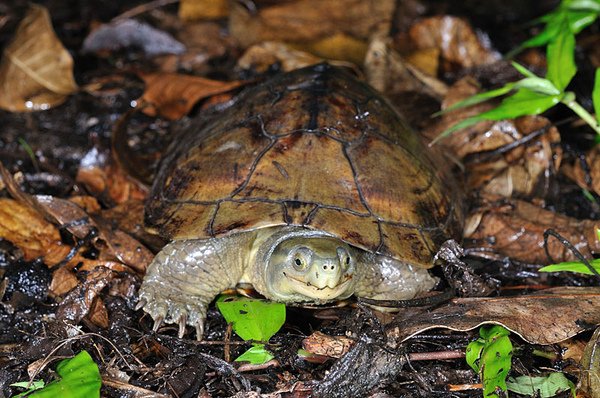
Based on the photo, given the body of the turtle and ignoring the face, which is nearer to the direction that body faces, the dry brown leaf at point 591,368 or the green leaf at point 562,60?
the dry brown leaf

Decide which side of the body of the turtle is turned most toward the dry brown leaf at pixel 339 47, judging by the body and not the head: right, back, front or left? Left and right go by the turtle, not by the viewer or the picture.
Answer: back

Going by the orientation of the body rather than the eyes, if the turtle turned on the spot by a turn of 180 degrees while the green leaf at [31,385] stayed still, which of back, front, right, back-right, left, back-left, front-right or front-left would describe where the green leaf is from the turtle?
back-left

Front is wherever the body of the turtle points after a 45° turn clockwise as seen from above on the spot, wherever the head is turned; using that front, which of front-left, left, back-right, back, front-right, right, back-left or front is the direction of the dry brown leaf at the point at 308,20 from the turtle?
back-right

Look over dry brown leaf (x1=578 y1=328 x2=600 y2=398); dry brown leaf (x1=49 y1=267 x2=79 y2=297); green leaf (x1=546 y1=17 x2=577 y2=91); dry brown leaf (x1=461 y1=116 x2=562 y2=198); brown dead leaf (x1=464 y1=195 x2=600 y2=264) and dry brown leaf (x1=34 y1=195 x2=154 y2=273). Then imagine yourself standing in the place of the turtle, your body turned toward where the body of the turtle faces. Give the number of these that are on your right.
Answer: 2

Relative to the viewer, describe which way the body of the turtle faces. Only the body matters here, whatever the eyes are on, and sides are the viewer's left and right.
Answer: facing the viewer

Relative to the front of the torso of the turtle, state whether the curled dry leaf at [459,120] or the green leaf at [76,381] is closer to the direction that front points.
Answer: the green leaf

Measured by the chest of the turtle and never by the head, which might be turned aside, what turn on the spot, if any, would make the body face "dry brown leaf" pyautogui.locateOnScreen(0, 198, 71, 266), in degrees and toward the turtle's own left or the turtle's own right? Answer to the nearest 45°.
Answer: approximately 90° to the turtle's own right

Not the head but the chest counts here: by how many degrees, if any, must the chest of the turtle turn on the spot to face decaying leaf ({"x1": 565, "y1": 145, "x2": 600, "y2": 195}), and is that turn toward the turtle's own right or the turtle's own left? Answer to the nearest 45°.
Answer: approximately 135° to the turtle's own left

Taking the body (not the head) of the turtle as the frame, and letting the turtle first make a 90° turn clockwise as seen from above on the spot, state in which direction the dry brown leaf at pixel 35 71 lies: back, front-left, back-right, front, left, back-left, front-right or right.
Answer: front-right

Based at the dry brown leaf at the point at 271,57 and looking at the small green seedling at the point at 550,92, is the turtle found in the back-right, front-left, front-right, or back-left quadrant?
front-right

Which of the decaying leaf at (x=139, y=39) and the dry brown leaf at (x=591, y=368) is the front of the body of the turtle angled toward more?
the dry brown leaf

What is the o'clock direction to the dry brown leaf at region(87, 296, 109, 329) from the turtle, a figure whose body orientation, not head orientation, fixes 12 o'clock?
The dry brown leaf is roughly at 2 o'clock from the turtle.

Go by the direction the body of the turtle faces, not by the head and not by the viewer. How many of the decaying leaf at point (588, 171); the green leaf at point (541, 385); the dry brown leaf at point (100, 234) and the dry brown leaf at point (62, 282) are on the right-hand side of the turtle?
2
